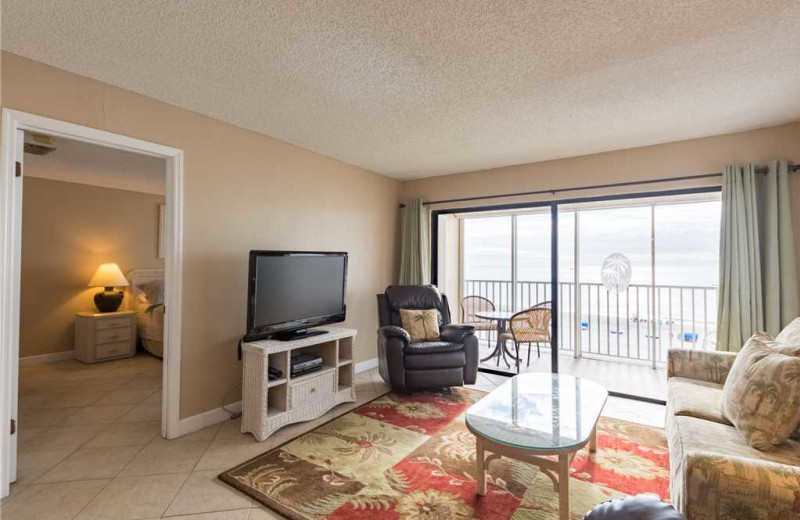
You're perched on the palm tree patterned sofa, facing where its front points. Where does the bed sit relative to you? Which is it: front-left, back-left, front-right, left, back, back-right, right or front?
front

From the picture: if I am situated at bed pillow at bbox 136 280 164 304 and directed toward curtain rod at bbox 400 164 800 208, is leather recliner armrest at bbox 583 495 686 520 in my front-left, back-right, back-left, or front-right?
front-right

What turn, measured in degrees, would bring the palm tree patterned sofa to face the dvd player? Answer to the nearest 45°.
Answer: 0° — it already faces it

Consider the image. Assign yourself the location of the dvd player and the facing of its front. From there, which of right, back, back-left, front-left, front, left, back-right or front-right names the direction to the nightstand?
back

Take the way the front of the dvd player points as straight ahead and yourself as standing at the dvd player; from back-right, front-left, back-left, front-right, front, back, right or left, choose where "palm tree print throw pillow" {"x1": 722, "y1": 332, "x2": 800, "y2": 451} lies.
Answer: front

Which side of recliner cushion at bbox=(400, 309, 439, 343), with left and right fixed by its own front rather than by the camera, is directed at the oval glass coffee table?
front

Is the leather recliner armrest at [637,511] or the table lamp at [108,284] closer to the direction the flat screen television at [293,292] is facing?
the leather recliner armrest

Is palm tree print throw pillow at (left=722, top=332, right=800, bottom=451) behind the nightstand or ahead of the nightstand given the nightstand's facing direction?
ahead

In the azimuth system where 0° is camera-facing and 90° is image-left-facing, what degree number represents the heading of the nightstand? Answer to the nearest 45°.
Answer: approximately 315°

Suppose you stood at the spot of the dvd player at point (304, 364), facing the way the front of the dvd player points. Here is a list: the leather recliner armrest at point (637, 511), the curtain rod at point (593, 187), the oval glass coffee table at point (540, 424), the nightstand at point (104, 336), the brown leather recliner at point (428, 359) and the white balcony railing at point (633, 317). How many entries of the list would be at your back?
1

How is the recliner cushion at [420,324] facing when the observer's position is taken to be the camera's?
facing the viewer

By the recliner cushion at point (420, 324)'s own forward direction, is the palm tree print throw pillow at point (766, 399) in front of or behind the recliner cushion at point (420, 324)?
in front

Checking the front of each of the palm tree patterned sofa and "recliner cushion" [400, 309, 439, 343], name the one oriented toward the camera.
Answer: the recliner cushion

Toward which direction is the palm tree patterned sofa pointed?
to the viewer's left

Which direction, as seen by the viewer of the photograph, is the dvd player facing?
facing the viewer and to the right of the viewer

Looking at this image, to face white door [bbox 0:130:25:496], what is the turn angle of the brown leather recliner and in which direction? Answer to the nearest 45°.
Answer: approximately 90° to its right

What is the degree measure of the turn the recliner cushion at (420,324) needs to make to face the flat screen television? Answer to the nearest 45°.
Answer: approximately 45° to its right
